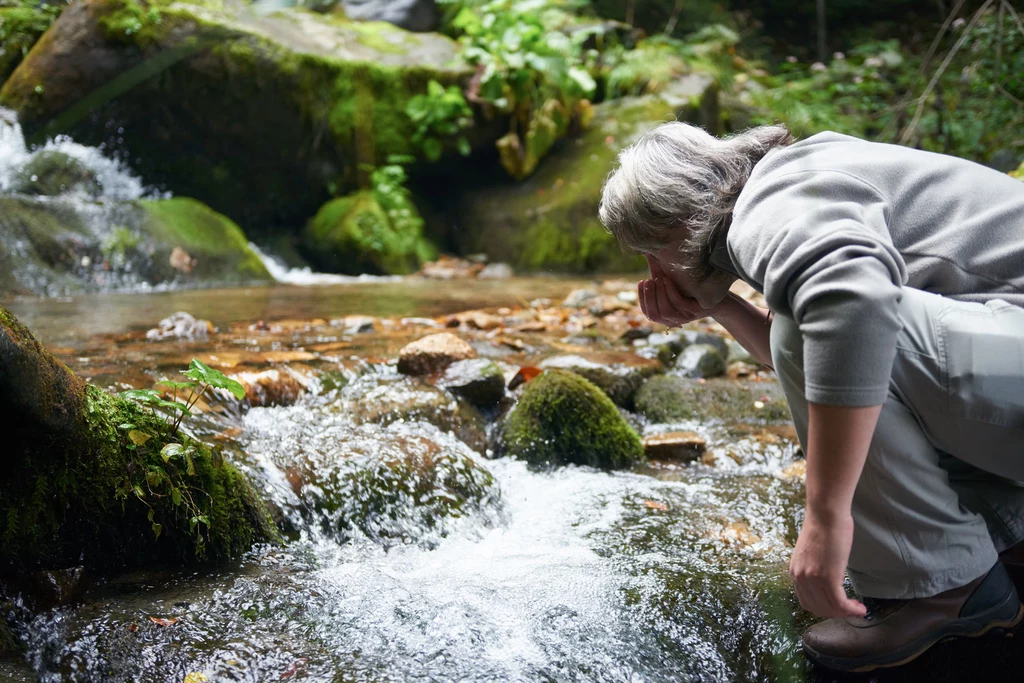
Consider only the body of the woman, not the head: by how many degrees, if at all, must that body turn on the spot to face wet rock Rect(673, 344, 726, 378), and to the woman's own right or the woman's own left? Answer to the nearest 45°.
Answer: approximately 90° to the woman's own right

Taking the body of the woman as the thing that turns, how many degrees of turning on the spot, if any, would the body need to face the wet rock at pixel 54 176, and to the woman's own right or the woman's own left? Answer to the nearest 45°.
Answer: approximately 45° to the woman's own right

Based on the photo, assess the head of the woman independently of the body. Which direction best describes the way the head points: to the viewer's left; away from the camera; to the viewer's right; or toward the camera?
to the viewer's left

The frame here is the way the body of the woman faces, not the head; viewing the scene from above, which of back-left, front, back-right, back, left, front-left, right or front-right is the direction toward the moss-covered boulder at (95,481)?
front

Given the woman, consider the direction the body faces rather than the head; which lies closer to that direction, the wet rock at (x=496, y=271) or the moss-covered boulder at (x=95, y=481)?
the moss-covered boulder

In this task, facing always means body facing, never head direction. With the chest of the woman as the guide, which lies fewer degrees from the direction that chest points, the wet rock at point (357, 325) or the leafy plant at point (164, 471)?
the leafy plant

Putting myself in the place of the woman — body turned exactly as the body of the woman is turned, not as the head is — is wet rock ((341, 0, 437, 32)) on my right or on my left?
on my right

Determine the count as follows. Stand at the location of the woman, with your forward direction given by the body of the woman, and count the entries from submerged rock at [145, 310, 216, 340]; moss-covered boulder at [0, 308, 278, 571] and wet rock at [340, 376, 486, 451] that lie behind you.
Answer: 0

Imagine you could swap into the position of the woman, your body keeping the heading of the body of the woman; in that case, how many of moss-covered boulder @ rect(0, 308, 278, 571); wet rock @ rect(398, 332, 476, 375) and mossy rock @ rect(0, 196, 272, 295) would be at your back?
0

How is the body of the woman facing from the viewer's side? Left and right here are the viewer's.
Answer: facing to the left of the viewer
